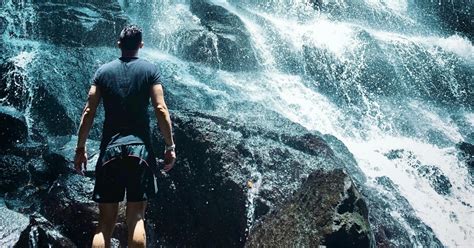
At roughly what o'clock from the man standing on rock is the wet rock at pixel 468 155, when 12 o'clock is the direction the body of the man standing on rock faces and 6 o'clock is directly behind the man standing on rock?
The wet rock is roughly at 2 o'clock from the man standing on rock.

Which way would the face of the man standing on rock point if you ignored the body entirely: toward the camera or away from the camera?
away from the camera

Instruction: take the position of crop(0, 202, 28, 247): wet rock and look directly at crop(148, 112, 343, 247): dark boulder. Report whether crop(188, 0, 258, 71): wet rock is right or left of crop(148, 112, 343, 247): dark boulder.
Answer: left

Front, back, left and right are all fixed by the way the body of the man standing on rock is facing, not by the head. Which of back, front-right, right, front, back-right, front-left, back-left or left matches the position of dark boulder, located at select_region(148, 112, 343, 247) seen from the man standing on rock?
front-right

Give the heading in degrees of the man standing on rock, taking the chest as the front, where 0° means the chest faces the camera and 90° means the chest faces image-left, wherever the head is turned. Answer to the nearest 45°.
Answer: approximately 180°

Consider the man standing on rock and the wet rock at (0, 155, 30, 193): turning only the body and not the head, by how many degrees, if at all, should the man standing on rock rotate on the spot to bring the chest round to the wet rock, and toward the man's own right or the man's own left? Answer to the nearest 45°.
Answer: approximately 45° to the man's own left

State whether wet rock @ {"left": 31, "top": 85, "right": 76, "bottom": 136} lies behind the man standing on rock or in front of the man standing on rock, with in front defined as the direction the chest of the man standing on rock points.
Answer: in front

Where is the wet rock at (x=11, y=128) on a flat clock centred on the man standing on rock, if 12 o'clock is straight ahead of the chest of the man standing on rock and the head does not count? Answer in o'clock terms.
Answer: The wet rock is roughly at 11 o'clock from the man standing on rock.
